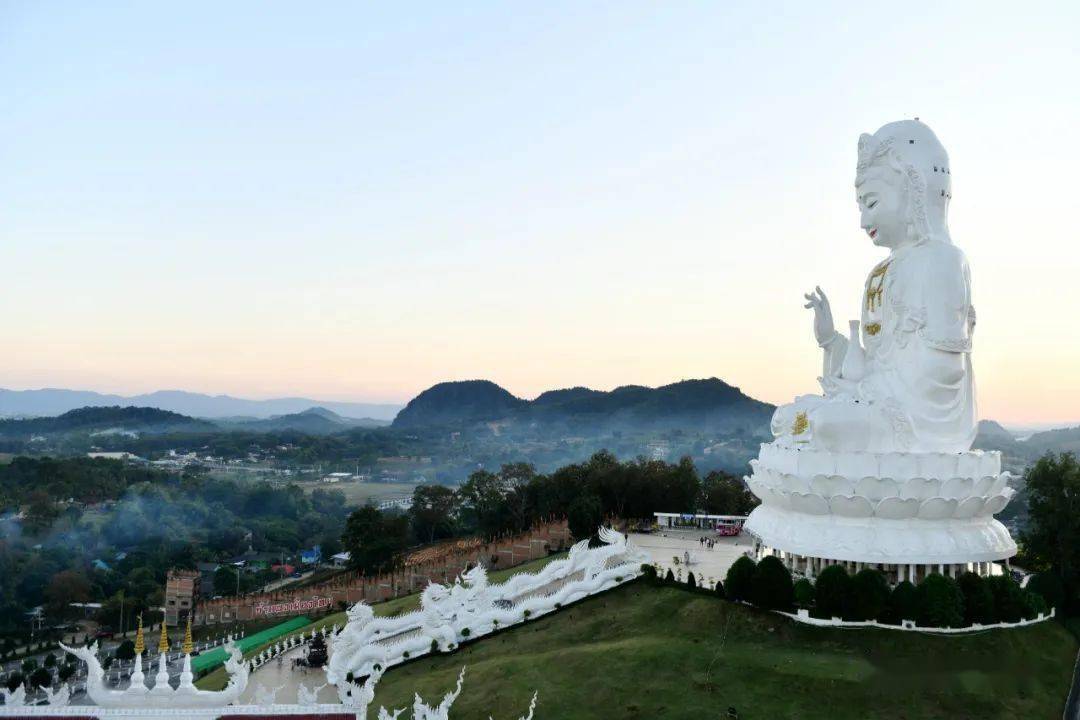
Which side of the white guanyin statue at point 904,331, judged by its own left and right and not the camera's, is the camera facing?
left

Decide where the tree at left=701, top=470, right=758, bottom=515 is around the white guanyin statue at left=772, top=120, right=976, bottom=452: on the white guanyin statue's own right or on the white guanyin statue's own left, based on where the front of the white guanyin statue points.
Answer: on the white guanyin statue's own right

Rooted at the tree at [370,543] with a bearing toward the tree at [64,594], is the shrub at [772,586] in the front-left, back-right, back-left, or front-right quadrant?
back-left

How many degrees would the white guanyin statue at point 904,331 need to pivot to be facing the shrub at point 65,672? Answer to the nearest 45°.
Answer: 0° — it already faces it

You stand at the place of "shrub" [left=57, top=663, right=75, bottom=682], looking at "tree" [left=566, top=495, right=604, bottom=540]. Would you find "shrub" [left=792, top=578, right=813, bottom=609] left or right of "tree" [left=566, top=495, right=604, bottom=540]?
right

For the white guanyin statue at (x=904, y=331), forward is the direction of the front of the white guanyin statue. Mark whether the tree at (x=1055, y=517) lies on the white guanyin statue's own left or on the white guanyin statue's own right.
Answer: on the white guanyin statue's own right
